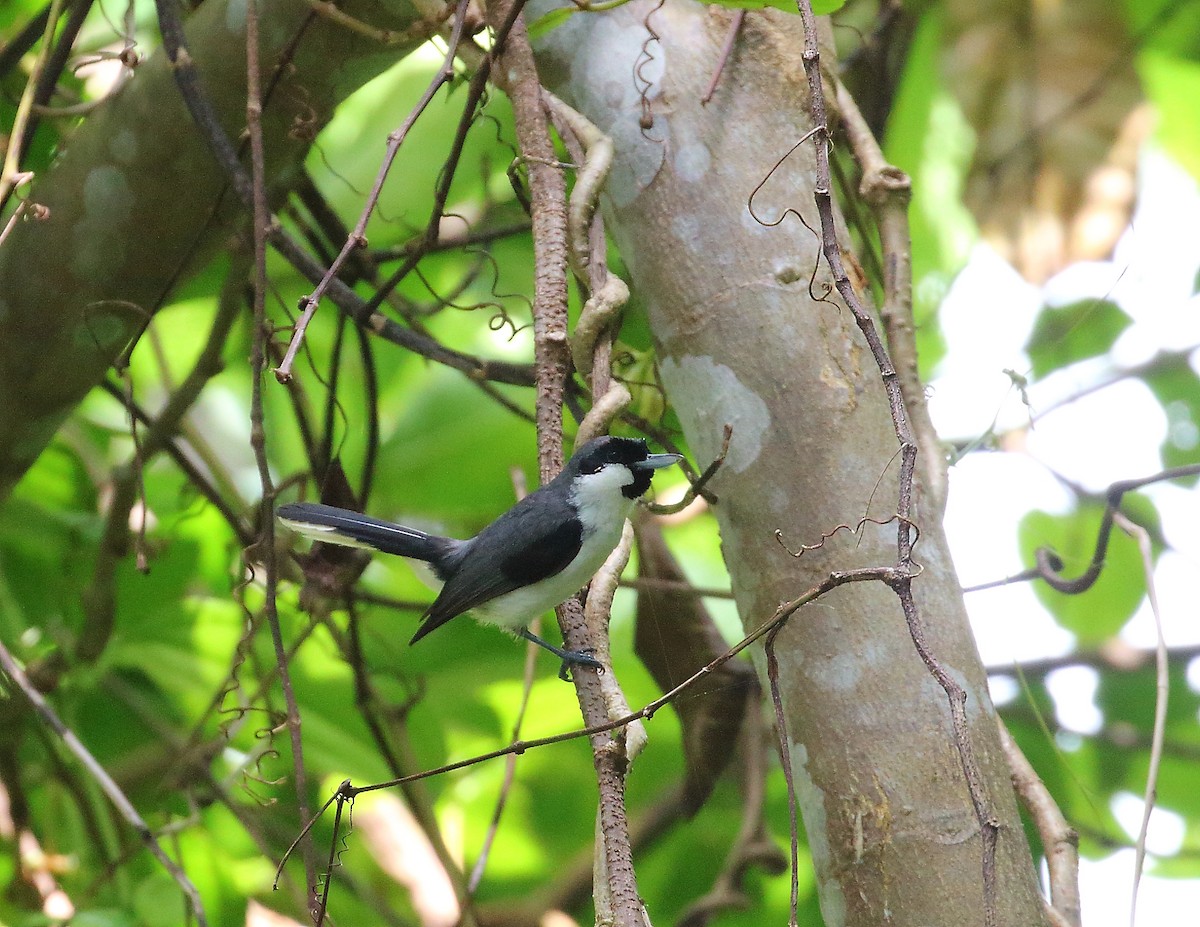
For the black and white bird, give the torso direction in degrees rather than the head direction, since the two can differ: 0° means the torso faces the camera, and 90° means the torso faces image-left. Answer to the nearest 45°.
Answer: approximately 270°

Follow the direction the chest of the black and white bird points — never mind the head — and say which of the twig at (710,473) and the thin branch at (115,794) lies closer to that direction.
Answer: the twig

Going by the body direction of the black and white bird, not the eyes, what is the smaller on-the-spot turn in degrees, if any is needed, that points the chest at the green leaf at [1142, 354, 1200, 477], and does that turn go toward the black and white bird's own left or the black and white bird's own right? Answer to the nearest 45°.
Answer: approximately 45° to the black and white bird's own left

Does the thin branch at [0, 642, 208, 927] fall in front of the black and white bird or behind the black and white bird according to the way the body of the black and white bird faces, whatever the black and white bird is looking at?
behind

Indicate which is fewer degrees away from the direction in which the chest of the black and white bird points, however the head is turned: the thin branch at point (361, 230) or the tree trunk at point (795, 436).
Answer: the tree trunk

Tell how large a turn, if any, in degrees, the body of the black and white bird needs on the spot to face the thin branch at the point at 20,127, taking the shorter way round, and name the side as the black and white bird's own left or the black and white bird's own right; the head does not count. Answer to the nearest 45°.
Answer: approximately 135° to the black and white bird's own right
